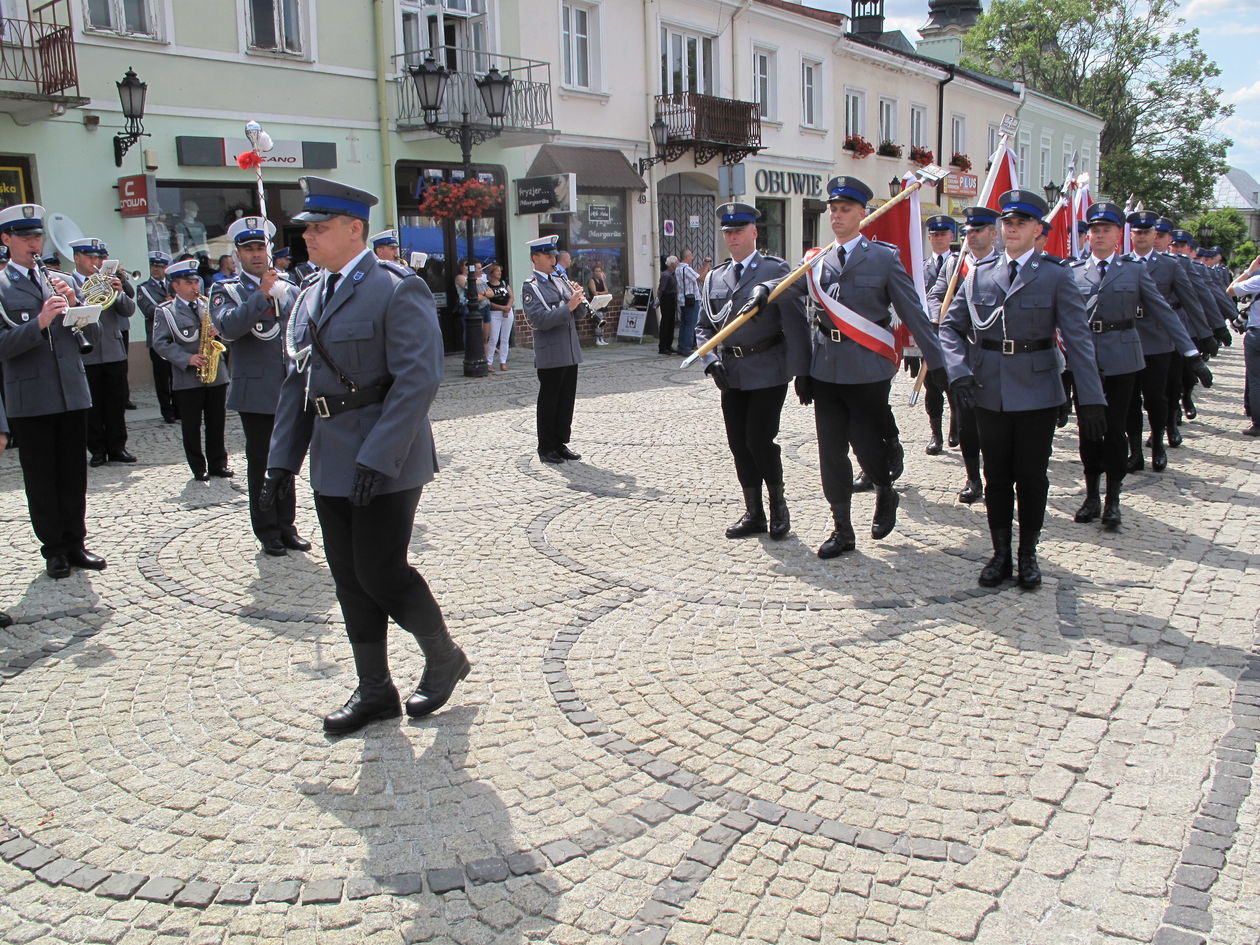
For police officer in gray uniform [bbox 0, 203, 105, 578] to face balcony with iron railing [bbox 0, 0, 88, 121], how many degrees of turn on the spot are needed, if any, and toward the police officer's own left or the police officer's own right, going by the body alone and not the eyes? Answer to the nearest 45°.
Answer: approximately 135° to the police officer's own left

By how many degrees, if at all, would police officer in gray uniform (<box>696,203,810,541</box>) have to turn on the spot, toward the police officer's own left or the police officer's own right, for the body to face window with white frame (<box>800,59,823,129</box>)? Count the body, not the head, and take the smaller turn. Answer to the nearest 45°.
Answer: approximately 135° to the police officer's own right

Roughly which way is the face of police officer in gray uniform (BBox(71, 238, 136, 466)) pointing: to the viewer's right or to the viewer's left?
to the viewer's right

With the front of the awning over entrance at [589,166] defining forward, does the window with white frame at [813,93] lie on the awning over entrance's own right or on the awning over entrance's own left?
on the awning over entrance's own left

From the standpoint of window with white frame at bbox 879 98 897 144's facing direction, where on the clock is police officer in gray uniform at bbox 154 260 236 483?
The police officer in gray uniform is roughly at 2 o'clock from the window with white frame.

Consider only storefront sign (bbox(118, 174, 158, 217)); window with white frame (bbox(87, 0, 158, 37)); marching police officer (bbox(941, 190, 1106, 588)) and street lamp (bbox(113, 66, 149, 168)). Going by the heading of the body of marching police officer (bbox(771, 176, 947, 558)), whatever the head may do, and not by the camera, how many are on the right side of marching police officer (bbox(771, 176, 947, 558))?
3

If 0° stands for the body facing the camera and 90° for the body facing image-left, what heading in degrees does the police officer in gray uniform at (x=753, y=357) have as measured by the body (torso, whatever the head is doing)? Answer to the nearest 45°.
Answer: approximately 45°
